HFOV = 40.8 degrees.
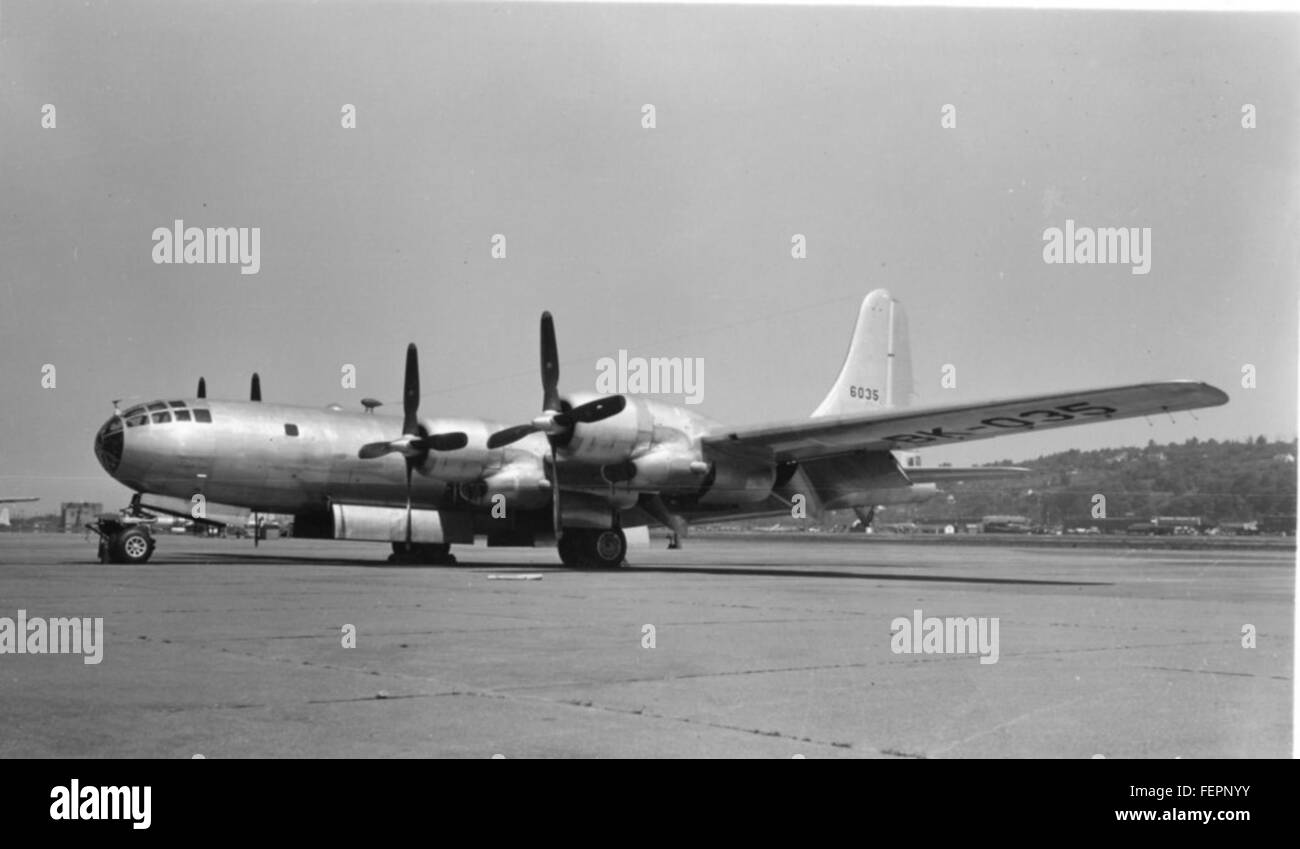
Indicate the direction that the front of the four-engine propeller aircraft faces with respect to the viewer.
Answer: facing the viewer and to the left of the viewer
